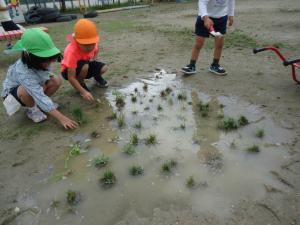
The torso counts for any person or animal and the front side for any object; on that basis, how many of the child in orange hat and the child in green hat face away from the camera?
0

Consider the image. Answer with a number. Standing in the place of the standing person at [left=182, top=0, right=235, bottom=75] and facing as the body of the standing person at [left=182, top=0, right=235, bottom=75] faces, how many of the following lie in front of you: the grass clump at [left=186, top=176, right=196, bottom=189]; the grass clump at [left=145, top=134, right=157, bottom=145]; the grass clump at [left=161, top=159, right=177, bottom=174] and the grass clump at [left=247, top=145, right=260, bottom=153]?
4

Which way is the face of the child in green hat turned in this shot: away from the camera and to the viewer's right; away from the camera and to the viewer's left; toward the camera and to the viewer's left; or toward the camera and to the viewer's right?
toward the camera and to the viewer's right

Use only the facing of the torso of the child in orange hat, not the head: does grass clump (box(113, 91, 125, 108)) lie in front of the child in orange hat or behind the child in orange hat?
in front

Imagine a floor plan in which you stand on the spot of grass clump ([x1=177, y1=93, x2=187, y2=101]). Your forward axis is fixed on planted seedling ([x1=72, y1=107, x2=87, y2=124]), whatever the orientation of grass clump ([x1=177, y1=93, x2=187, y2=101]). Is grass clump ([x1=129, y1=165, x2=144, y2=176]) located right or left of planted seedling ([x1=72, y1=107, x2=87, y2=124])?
left

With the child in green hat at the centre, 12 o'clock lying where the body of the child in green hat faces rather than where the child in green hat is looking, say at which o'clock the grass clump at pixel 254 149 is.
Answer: The grass clump is roughly at 12 o'clock from the child in green hat.

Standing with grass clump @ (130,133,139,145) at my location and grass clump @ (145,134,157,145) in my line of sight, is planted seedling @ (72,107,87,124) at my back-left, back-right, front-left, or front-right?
back-left
